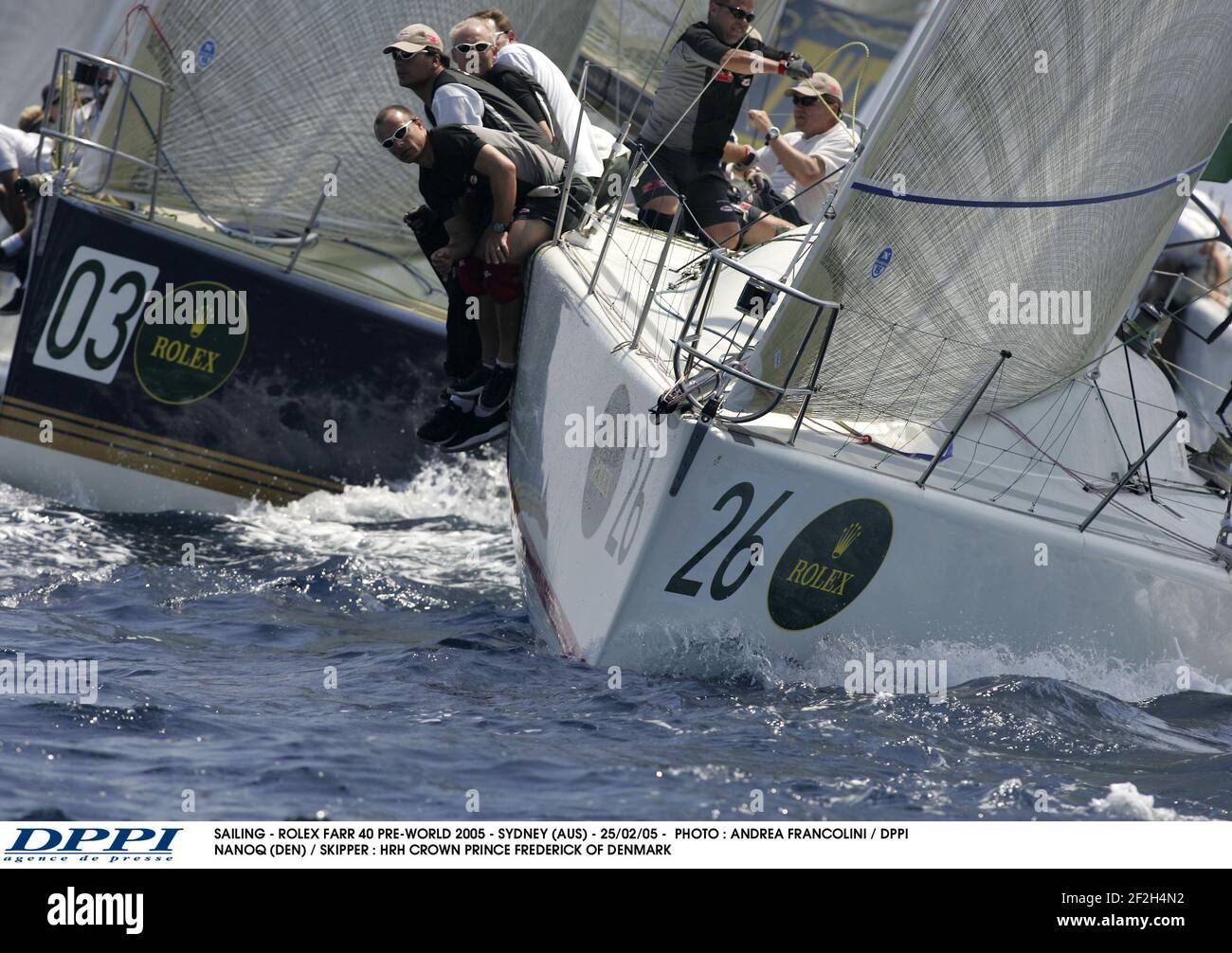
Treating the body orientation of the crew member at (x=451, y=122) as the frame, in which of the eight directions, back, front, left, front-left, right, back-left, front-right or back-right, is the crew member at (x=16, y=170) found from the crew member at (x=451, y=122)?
front-right

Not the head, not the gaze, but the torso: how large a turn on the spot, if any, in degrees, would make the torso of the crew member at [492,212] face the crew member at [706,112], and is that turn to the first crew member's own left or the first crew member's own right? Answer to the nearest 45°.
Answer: approximately 180°

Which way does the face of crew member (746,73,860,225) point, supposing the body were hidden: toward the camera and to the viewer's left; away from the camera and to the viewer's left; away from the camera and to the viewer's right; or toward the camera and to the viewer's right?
toward the camera and to the viewer's left

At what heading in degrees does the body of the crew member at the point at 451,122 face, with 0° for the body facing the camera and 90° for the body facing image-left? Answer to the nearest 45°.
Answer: approximately 90°

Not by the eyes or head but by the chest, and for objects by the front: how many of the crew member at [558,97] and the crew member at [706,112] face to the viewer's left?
1

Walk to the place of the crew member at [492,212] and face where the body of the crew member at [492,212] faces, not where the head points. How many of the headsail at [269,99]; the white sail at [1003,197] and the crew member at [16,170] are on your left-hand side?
1

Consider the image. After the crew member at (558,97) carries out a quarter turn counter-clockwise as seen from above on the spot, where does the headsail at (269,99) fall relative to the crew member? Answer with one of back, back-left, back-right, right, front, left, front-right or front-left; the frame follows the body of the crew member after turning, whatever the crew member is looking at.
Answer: back-right

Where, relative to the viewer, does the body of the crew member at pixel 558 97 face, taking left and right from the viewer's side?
facing to the left of the viewer

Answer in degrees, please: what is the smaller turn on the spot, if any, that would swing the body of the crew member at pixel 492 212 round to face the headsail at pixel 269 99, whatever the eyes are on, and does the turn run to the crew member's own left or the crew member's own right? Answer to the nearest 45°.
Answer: approximately 90° to the crew member's own right
